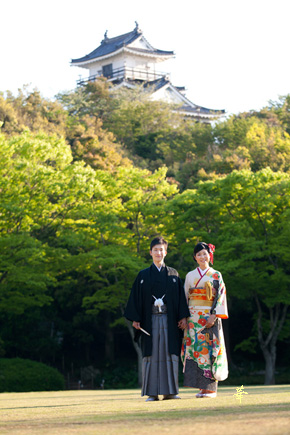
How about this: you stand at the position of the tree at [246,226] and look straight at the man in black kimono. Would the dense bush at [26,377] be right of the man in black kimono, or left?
right

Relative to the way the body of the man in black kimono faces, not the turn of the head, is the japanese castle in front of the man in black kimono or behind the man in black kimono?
behind

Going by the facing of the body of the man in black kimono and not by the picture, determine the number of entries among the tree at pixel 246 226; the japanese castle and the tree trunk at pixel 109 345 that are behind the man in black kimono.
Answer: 3

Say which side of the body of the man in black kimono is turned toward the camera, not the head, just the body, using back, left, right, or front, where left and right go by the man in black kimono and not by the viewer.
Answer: front

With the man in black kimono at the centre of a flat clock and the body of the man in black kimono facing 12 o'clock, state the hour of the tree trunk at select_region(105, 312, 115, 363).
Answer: The tree trunk is roughly at 6 o'clock from the man in black kimono.

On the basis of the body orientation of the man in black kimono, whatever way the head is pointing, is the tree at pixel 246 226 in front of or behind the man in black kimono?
behind

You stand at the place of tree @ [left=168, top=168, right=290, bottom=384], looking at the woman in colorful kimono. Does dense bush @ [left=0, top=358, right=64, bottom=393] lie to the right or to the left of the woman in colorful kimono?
right

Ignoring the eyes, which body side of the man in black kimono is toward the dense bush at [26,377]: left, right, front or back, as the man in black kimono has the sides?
back
